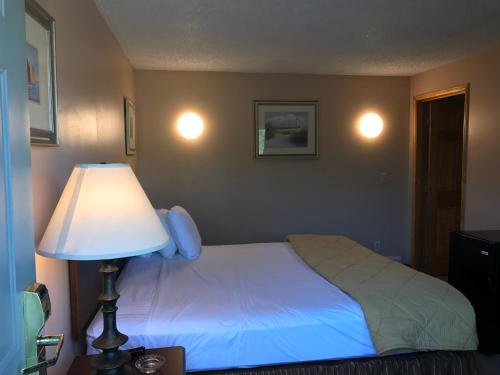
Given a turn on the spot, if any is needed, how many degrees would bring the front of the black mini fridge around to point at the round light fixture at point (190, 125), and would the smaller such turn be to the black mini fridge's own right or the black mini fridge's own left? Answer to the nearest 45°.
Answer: approximately 45° to the black mini fridge's own right

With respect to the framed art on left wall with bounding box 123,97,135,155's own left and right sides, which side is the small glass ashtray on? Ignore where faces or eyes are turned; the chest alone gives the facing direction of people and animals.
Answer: on its right

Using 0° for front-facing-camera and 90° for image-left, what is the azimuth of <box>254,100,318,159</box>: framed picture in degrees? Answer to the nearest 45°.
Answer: approximately 0°

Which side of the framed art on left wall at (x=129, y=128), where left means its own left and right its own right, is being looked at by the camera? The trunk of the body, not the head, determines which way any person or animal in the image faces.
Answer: right

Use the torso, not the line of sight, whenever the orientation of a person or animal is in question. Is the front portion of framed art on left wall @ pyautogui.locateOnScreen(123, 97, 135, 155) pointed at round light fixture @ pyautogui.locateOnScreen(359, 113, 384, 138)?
yes

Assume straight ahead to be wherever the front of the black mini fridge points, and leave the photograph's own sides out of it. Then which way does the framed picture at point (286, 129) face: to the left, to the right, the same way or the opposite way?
to the left

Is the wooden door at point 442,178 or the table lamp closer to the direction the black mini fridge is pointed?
the table lamp

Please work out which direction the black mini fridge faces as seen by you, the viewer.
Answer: facing the viewer and to the left of the viewer

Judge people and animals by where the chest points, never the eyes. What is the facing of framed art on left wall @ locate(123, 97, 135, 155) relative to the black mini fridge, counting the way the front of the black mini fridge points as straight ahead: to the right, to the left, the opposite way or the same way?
the opposite way

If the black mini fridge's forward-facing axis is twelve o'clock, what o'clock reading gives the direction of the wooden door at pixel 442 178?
The wooden door is roughly at 4 o'clock from the black mini fridge.

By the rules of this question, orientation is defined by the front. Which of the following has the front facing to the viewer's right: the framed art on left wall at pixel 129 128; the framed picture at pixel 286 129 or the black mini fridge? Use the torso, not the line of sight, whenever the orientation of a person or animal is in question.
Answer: the framed art on left wall

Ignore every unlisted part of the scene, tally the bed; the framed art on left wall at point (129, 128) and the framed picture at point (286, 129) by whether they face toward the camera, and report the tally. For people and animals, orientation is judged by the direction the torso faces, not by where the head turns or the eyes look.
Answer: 1

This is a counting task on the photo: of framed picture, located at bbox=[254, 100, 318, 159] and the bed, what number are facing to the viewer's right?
1

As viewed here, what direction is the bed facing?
to the viewer's right

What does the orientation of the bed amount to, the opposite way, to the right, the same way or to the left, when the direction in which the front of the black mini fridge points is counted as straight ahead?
the opposite way

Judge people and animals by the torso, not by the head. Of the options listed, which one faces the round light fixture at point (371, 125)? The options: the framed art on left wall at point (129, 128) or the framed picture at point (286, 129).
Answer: the framed art on left wall

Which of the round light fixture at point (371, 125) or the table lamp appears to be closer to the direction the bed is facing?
the round light fixture
